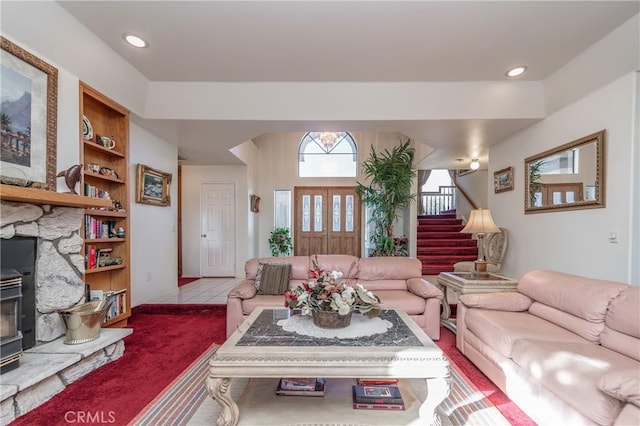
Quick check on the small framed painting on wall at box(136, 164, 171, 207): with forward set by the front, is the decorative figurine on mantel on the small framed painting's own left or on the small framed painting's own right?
on the small framed painting's own right

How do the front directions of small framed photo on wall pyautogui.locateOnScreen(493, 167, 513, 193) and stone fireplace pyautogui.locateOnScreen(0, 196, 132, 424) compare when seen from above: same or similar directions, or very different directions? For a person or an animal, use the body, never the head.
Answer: very different directions

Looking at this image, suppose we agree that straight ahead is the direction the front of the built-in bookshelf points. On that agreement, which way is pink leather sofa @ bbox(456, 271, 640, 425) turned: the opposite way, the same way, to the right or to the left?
the opposite way

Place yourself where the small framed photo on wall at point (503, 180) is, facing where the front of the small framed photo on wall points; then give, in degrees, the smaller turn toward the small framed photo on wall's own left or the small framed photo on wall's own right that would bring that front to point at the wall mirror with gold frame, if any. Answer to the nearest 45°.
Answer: approximately 90° to the small framed photo on wall's own left

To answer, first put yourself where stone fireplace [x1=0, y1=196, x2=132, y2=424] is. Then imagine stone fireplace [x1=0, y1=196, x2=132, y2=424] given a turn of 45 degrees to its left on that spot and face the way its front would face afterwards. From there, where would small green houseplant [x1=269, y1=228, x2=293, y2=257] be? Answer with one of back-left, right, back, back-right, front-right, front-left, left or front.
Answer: front-left

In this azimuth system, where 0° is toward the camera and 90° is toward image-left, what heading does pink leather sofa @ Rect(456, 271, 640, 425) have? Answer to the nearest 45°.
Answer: approximately 45°

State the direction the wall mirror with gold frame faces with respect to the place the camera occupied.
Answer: facing the viewer and to the left of the viewer

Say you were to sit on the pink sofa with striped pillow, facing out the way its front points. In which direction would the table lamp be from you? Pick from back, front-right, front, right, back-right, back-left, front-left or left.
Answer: left

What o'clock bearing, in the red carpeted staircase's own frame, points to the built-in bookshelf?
The built-in bookshelf is roughly at 1 o'clock from the red carpeted staircase.

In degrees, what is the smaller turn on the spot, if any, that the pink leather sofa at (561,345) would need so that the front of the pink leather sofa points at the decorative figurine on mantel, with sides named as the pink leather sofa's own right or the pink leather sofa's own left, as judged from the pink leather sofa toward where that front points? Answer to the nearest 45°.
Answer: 0° — it already faces it

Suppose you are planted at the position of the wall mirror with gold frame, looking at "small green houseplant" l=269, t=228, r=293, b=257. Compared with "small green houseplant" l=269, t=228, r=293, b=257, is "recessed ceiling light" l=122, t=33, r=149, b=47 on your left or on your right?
left

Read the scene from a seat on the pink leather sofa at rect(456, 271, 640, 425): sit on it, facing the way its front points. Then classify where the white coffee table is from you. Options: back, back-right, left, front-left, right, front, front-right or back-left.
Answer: front

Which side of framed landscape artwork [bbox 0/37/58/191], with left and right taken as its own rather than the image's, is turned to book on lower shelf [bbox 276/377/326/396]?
front

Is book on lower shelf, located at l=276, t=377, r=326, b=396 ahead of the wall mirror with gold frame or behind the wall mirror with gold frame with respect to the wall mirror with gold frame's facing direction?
ahead

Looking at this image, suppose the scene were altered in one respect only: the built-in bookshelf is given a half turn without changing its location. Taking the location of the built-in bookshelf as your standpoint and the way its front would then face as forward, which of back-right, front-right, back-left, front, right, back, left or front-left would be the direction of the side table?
back

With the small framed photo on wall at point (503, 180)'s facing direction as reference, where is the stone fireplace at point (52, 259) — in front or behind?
in front

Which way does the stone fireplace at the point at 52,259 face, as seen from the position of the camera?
facing the viewer and to the right of the viewer

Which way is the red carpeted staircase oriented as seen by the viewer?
toward the camera

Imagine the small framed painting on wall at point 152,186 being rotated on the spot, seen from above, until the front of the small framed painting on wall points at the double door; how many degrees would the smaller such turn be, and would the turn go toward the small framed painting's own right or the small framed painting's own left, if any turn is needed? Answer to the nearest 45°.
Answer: approximately 90° to the small framed painting's own left
